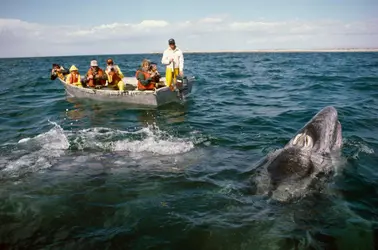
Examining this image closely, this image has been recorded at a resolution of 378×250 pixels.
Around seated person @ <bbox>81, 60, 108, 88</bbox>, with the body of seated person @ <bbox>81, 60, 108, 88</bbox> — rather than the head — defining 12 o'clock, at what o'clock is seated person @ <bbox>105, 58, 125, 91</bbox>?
seated person @ <bbox>105, 58, 125, 91</bbox> is roughly at 10 o'clock from seated person @ <bbox>81, 60, 108, 88</bbox>.

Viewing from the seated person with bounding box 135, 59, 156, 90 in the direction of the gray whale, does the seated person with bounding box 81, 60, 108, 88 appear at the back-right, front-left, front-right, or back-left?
back-right

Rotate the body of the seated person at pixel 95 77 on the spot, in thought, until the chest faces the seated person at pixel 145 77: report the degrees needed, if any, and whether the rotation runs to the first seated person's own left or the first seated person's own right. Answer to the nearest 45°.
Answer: approximately 45° to the first seated person's own left

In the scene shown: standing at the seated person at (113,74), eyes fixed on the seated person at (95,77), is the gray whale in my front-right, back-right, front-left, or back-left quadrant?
back-left

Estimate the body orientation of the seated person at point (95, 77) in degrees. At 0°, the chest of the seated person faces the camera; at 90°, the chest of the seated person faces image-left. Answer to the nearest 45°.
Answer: approximately 0°

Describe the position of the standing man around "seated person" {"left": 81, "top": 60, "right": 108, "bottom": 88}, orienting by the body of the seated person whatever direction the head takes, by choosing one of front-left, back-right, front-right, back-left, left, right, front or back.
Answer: front-left

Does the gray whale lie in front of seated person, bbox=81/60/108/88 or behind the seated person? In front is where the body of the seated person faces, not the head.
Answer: in front
